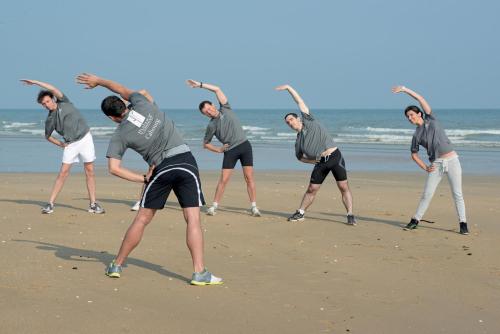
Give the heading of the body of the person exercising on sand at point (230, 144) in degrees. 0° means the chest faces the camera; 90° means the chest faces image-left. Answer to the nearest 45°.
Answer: approximately 0°

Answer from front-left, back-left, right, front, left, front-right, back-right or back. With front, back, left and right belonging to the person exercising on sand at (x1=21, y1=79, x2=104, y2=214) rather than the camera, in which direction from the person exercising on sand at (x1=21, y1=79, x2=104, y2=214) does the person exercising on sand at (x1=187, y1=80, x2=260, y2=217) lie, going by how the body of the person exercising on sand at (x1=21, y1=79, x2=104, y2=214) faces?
left

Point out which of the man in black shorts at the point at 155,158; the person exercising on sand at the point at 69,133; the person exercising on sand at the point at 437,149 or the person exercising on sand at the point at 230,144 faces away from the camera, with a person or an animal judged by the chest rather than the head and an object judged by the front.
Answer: the man in black shorts

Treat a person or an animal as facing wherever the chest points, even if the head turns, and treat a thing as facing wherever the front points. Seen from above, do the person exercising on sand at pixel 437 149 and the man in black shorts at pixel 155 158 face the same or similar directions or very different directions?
very different directions

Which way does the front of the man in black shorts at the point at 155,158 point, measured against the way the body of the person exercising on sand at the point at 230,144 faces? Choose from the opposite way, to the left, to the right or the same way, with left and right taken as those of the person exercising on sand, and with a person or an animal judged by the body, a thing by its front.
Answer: the opposite way

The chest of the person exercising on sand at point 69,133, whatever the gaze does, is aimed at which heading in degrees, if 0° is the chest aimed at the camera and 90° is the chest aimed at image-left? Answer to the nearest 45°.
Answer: approximately 0°

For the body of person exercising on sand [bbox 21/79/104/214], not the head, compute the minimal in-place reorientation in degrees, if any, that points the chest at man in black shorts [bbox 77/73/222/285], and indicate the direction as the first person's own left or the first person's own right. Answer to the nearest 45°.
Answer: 0° — they already face them

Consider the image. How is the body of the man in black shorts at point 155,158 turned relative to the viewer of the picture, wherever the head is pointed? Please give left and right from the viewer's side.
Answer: facing away from the viewer

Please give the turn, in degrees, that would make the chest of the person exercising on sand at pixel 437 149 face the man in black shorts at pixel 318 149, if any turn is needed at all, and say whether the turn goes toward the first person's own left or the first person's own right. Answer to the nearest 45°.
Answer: approximately 90° to the first person's own right

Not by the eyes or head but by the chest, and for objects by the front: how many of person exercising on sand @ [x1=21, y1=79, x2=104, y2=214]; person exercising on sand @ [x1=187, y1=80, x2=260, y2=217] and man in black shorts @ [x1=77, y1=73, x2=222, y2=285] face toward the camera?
2

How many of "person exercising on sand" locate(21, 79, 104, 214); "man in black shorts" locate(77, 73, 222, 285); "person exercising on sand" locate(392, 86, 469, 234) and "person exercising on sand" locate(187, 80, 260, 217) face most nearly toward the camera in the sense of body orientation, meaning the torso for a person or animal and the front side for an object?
3

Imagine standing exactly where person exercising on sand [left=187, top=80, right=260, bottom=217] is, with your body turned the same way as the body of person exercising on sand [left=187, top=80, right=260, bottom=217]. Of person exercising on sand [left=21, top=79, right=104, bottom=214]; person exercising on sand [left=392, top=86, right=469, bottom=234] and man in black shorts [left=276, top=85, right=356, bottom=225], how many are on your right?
1

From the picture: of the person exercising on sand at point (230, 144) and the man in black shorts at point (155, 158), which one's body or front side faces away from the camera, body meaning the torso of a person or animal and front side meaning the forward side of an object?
the man in black shorts

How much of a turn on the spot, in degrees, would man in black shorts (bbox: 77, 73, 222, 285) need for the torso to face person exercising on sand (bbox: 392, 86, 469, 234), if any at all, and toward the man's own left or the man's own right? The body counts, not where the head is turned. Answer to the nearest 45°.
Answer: approximately 45° to the man's own right
